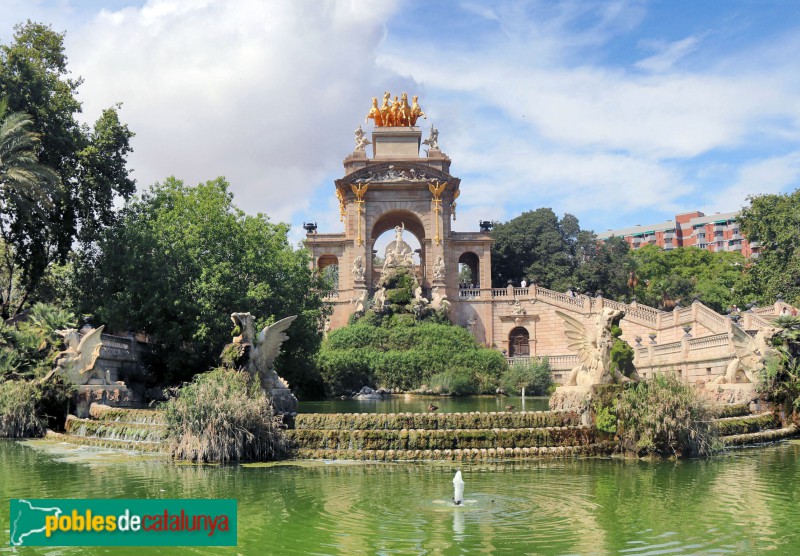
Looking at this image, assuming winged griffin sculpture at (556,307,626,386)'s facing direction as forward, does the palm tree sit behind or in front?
behind

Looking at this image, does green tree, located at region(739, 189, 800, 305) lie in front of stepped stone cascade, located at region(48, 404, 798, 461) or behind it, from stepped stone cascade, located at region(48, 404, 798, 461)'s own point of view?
behind

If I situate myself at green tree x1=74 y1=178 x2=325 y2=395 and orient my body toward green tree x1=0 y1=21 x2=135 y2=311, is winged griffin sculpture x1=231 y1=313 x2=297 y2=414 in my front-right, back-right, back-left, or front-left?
back-left

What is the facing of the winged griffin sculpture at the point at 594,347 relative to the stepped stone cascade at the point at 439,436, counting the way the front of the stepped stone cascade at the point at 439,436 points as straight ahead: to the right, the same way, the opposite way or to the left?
to the left

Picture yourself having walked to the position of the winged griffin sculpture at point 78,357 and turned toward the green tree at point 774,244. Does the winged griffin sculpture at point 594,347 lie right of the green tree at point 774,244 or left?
right

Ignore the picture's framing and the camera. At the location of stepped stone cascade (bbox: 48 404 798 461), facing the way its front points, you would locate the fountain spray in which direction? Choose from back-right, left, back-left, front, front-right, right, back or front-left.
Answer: front

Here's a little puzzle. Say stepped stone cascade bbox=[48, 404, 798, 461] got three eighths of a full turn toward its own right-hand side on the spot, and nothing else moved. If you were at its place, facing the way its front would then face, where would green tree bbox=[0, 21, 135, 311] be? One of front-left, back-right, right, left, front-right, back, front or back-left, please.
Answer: front

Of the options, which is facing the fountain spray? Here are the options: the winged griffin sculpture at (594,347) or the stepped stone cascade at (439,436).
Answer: the stepped stone cascade

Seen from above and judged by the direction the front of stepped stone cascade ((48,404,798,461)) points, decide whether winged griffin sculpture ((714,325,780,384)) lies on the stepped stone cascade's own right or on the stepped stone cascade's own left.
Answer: on the stepped stone cascade's own left

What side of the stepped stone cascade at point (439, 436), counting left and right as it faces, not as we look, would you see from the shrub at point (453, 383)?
back

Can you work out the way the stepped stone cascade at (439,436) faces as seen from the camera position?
facing the viewer

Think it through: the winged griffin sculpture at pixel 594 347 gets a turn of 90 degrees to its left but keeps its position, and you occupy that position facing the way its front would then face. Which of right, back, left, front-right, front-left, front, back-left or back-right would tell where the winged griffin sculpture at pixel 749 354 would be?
front-right

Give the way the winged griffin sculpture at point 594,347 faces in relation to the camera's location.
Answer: facing to the right of the viewer

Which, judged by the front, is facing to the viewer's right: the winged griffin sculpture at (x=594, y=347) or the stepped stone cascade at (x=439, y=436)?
the winged griffin sculpture

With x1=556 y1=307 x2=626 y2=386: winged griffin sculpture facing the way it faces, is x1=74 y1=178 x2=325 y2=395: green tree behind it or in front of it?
behind

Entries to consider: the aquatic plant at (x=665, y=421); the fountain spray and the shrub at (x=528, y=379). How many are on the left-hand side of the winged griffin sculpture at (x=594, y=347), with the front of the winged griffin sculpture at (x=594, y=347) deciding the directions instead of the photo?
1

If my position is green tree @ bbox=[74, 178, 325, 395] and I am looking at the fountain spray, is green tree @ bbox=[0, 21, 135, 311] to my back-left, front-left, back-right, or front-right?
back-right
